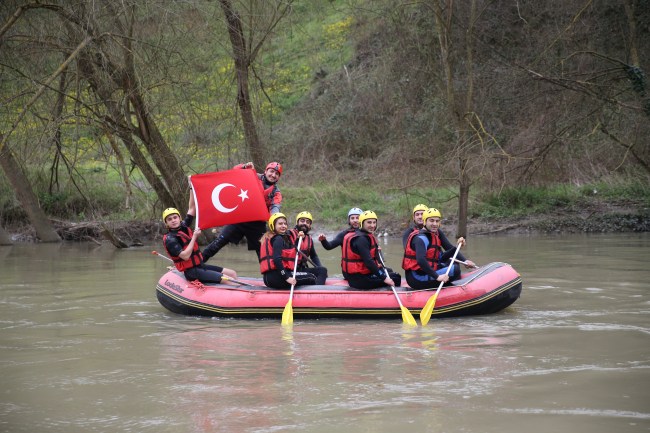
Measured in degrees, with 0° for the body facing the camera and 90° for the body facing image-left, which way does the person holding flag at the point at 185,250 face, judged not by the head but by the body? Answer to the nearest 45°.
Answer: approximately 315°

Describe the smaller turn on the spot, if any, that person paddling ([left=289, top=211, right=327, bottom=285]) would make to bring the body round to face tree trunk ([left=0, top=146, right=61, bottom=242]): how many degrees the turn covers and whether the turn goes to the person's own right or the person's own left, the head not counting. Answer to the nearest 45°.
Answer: approximately 180°

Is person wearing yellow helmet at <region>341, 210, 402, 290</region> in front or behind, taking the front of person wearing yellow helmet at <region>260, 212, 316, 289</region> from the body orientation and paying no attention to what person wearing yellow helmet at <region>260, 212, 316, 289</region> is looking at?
in front

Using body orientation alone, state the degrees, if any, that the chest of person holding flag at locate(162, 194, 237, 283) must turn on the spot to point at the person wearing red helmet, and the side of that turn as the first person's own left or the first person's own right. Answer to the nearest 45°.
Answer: approximately 90° to the first person's own left
